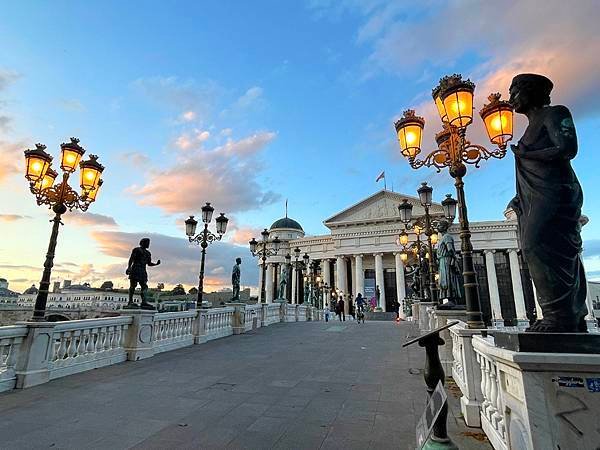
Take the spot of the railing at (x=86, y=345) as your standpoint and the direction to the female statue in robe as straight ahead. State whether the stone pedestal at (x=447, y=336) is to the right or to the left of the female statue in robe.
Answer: left

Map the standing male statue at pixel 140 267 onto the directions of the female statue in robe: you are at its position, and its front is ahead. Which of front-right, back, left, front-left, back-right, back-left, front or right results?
front

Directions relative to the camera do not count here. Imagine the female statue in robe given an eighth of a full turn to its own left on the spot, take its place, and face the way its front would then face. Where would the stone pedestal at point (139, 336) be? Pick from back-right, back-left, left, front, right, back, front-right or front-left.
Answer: front-right

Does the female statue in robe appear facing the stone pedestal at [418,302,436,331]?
no

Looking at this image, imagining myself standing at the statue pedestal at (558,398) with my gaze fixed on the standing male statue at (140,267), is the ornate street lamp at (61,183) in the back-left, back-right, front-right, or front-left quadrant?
front-left

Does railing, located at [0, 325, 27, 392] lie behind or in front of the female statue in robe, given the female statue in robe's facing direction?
in front

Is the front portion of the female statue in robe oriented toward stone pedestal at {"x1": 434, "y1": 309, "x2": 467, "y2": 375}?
no

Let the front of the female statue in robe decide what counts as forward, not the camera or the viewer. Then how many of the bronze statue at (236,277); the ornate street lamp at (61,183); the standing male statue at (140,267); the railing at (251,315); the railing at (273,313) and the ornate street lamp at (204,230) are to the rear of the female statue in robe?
0

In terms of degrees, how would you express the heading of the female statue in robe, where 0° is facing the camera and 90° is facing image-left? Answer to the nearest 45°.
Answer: approximately 90°

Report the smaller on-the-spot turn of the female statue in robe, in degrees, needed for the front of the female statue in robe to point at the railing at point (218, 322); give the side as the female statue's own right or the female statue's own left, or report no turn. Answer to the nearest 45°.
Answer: approximately 45° to the female statue's own right

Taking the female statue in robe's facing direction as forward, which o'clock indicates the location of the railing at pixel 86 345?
The railing is roughly at 12 o'clock from the female statue in robe.

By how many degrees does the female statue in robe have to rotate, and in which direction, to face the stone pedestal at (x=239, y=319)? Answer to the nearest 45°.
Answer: approximately 45° to its right

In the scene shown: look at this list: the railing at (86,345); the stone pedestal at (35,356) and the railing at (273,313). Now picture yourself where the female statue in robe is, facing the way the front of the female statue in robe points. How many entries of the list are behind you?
0
